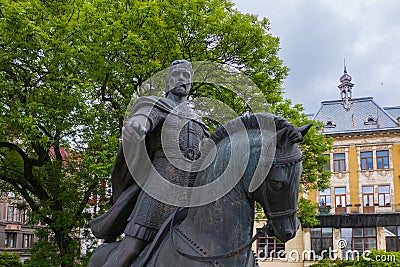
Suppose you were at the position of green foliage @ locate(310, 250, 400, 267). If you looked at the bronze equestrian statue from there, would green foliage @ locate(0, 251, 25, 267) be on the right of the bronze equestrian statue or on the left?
right

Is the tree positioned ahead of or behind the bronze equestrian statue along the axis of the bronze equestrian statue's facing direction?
behind

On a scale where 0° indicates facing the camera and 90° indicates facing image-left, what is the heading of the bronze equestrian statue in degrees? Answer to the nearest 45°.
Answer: approximately 315°

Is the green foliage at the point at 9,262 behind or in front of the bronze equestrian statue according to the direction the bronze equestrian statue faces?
behind

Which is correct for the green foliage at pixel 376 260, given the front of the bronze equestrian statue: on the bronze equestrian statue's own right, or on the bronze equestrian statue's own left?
on the bronze equestrian statue's own left
